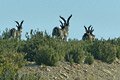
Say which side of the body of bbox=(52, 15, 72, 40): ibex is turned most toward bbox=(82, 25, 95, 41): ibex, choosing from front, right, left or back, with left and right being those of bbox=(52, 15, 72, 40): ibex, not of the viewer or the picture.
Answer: left

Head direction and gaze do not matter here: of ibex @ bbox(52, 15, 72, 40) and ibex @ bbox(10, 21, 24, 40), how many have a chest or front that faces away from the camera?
0

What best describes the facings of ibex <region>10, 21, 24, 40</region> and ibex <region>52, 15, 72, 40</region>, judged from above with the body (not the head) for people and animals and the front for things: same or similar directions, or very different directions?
same or similar directions
